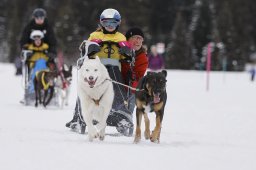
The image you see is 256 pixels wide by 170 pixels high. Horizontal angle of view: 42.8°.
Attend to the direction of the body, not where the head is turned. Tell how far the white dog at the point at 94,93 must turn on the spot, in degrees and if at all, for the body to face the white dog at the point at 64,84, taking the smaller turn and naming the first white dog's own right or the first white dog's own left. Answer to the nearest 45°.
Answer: approximately 180°

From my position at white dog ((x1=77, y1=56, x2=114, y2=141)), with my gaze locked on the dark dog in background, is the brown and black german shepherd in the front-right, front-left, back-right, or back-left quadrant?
back-right

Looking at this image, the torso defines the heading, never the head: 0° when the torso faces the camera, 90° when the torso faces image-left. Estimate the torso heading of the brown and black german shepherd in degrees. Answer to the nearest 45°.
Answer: approximately 0°

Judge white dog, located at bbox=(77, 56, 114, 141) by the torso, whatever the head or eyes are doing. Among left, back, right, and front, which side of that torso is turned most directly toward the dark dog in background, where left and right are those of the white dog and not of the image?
back

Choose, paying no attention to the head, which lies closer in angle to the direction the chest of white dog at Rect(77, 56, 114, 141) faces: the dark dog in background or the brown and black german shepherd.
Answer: the brown and black german shepherd

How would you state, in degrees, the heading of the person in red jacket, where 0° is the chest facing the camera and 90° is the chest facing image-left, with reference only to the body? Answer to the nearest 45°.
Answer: approximately 0°

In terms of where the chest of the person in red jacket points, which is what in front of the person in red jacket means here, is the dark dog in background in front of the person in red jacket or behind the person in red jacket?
behind

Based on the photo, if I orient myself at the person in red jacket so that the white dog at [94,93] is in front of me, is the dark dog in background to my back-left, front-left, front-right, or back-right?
back-right

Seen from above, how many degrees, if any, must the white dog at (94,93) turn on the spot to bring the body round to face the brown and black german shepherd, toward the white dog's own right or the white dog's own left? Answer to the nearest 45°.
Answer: approximately 90° to the white dog's own left

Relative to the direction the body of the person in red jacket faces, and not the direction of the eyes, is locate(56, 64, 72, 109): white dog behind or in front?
behind

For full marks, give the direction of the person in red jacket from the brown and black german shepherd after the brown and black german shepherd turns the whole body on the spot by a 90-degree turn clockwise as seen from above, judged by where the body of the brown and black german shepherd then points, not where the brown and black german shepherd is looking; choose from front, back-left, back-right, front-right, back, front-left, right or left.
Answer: right
